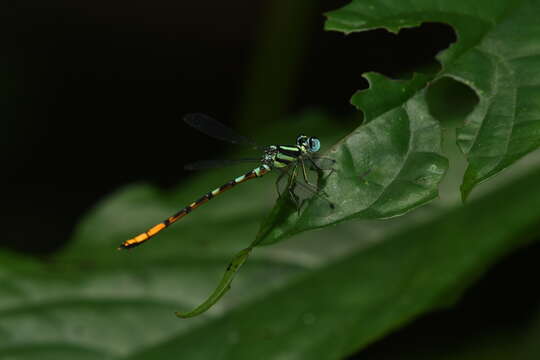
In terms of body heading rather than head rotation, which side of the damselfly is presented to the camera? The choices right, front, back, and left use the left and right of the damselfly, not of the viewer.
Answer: right
